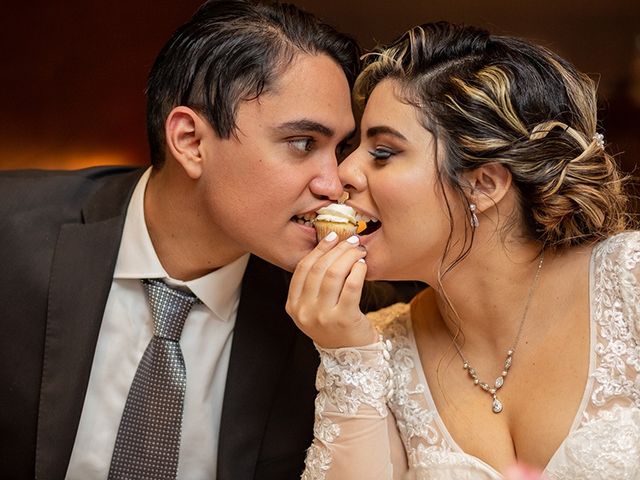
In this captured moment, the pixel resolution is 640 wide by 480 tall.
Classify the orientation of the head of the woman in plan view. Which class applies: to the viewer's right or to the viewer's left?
to the viewer's left

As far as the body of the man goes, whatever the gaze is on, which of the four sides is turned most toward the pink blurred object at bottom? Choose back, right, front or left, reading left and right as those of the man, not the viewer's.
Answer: front

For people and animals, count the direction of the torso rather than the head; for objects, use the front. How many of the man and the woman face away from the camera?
0

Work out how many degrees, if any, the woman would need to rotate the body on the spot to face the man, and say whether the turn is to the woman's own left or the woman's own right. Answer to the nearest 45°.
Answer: approximately 45° to the woman's own right

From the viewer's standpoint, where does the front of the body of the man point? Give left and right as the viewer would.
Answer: facing the viewer and to the right of the viewer

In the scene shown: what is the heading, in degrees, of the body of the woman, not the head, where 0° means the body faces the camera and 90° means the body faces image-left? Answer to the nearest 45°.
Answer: approximately 45°
